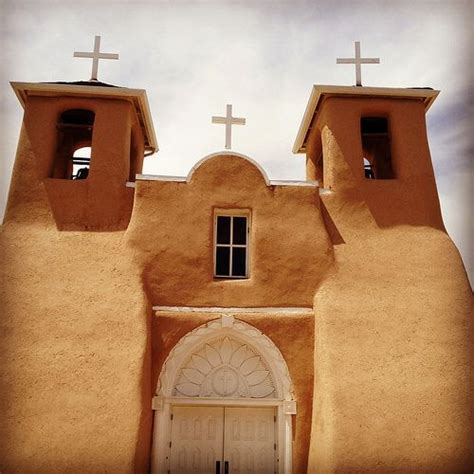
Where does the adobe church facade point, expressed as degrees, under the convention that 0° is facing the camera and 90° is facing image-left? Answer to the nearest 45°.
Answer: approximately 0°
